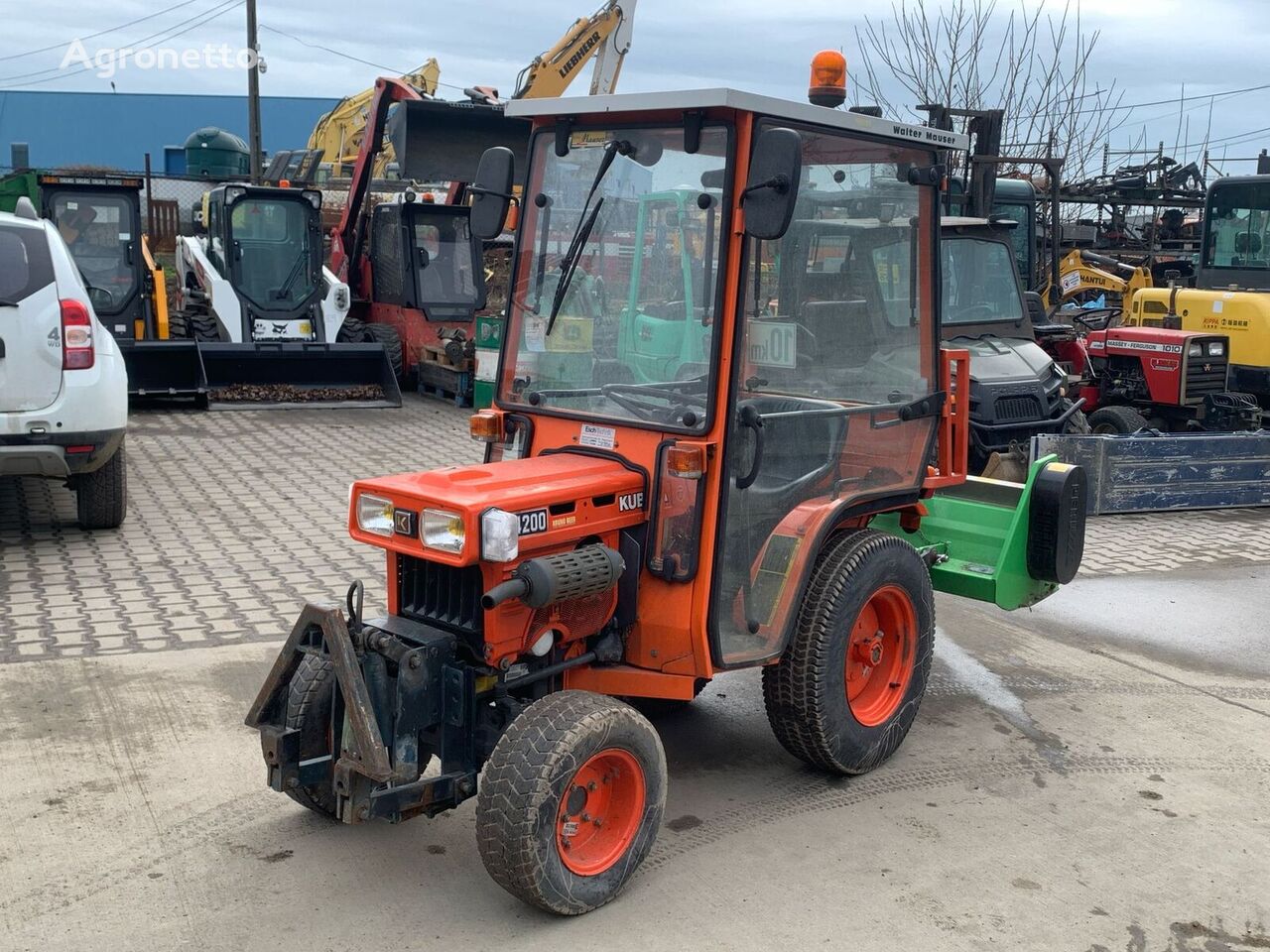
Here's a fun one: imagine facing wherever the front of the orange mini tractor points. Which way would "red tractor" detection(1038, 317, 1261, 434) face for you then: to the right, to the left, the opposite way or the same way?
to the left

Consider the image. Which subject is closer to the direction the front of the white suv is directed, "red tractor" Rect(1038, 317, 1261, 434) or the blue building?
the blue building

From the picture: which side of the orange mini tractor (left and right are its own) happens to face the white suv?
right

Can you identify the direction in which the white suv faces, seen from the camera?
facing away from the viewer

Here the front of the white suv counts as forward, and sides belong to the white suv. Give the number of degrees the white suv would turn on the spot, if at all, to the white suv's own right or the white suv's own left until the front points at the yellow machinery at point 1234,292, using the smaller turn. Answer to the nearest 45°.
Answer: approximately 90° to the white suv's own right

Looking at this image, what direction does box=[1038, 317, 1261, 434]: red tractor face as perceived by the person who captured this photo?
facing the viewer and to the right of the viewer

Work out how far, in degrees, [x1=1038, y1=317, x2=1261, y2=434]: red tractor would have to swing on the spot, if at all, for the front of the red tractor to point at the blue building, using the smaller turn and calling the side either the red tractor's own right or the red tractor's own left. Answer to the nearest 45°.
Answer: approximately 180°

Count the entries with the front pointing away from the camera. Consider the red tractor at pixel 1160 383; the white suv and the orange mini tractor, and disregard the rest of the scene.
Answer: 1

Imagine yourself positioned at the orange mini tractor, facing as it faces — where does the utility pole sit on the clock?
The utility pole is roughly at 4 o'clock from the orange mini tractor.

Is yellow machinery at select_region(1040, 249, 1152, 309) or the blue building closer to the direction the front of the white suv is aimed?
the blue building

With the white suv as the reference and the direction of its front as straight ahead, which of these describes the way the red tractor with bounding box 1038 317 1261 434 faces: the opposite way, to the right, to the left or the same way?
the opposite way
